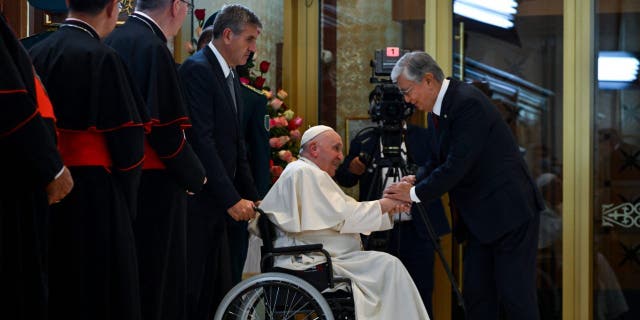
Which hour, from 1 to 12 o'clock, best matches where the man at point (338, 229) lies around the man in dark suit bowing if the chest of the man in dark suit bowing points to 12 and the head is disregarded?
The man is roughly at 12 o'clock from the man in dark suit bowing.

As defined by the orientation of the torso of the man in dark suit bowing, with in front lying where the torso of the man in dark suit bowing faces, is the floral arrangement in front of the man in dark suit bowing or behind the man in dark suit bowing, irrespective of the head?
in front

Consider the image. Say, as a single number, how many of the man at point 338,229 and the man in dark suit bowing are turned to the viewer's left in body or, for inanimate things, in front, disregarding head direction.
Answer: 1

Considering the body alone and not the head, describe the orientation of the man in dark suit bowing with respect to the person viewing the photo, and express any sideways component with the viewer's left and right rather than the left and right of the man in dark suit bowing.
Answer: facing to the left of the viewer

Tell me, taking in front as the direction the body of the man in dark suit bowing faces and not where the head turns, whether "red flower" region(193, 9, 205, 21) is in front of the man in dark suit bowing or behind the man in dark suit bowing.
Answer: in front

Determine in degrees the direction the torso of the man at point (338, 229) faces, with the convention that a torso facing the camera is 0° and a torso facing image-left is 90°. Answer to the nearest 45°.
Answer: approximately 270°

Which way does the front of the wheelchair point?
to the viewer's right

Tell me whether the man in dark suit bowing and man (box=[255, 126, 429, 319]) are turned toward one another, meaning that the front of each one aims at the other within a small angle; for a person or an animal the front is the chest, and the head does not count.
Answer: yes

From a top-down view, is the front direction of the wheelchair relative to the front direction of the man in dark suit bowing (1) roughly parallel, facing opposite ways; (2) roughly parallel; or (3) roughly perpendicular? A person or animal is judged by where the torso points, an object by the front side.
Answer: roughly parallel, facing opposite ways

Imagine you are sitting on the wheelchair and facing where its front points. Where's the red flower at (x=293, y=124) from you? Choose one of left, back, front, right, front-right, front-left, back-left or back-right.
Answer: left

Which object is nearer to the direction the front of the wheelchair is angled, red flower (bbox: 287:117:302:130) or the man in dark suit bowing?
the man in dark suit bowing

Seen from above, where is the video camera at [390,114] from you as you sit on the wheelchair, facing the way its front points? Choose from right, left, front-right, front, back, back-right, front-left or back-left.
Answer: front-left

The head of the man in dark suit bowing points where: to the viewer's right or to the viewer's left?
to the viewer's left

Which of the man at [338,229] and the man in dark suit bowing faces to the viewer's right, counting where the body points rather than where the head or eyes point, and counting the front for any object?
the man

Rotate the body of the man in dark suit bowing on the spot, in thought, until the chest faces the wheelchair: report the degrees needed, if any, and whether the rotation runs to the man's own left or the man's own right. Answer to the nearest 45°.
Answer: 0° — they already face it

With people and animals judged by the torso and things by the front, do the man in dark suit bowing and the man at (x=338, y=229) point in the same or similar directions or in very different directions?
very different directions
